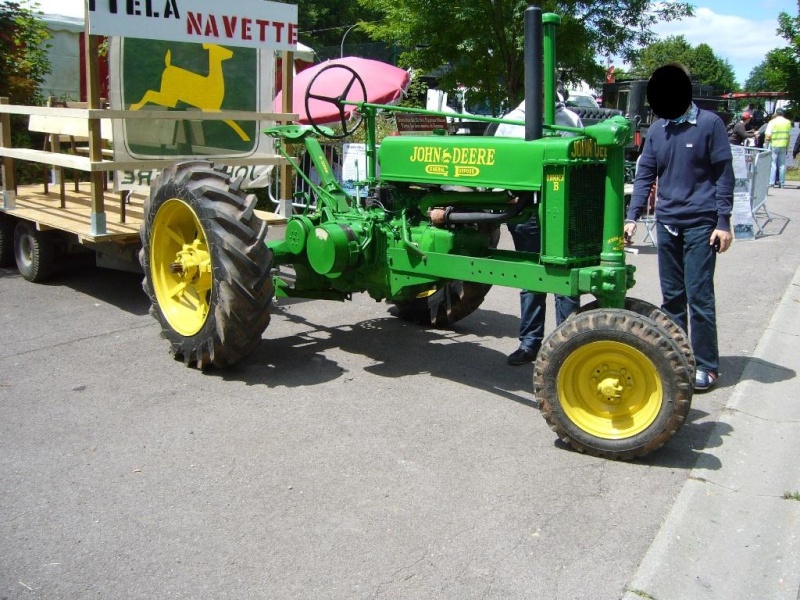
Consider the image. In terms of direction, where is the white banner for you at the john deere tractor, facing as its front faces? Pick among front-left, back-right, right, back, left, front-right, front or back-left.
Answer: back

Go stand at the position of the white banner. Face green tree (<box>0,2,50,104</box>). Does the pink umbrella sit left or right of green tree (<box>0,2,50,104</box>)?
right

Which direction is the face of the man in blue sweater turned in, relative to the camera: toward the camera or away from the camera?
toward the camera

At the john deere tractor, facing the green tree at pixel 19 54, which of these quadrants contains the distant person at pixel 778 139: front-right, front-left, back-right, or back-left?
front-right

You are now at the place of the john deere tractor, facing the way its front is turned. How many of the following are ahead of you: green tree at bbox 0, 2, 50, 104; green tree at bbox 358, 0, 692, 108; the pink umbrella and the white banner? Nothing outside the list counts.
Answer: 0

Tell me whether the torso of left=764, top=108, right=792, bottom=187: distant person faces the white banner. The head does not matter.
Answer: no

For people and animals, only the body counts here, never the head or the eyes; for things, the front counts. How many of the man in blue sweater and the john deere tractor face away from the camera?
0

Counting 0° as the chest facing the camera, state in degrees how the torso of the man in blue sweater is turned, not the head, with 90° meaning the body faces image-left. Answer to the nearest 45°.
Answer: approximately 45°
